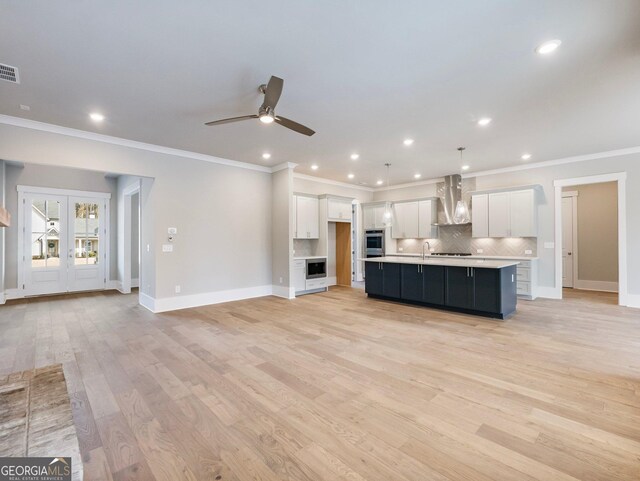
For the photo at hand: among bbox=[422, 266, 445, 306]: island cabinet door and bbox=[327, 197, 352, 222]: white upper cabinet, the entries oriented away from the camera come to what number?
0

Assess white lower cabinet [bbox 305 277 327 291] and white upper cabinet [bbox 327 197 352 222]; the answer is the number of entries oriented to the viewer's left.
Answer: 0

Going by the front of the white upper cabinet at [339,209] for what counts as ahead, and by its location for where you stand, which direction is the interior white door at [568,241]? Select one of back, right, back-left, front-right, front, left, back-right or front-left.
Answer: front-left

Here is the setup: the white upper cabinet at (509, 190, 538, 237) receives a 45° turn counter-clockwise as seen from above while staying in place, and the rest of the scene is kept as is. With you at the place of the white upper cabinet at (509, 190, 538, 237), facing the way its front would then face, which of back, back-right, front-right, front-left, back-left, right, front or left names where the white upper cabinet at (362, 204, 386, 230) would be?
back-right

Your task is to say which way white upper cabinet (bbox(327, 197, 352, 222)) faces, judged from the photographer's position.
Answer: facing the viewer and to the right of the viewer

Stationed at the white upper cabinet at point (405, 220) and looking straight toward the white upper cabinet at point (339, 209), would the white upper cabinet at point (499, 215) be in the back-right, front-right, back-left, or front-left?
back-left

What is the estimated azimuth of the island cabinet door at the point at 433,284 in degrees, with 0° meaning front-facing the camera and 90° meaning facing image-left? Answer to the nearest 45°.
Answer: approximately 45°

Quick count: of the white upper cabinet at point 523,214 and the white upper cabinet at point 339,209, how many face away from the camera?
0

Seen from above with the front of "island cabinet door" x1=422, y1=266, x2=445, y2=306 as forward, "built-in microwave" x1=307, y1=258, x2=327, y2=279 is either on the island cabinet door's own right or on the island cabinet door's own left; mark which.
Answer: on the island cabinet door's own right
